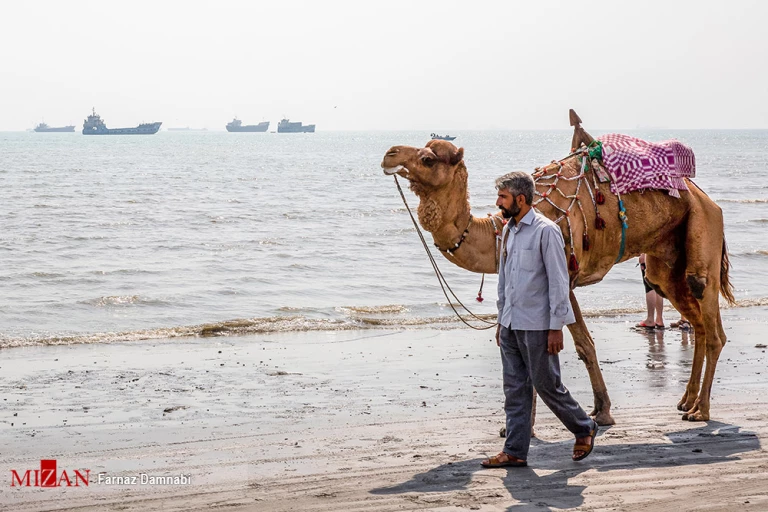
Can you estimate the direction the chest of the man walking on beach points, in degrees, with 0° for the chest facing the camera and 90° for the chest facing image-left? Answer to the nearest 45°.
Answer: approximately 45°

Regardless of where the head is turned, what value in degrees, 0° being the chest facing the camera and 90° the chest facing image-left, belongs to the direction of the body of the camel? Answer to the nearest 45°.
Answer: approximately 90°

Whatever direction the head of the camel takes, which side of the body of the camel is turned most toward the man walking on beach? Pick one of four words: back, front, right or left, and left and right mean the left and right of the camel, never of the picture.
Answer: left
